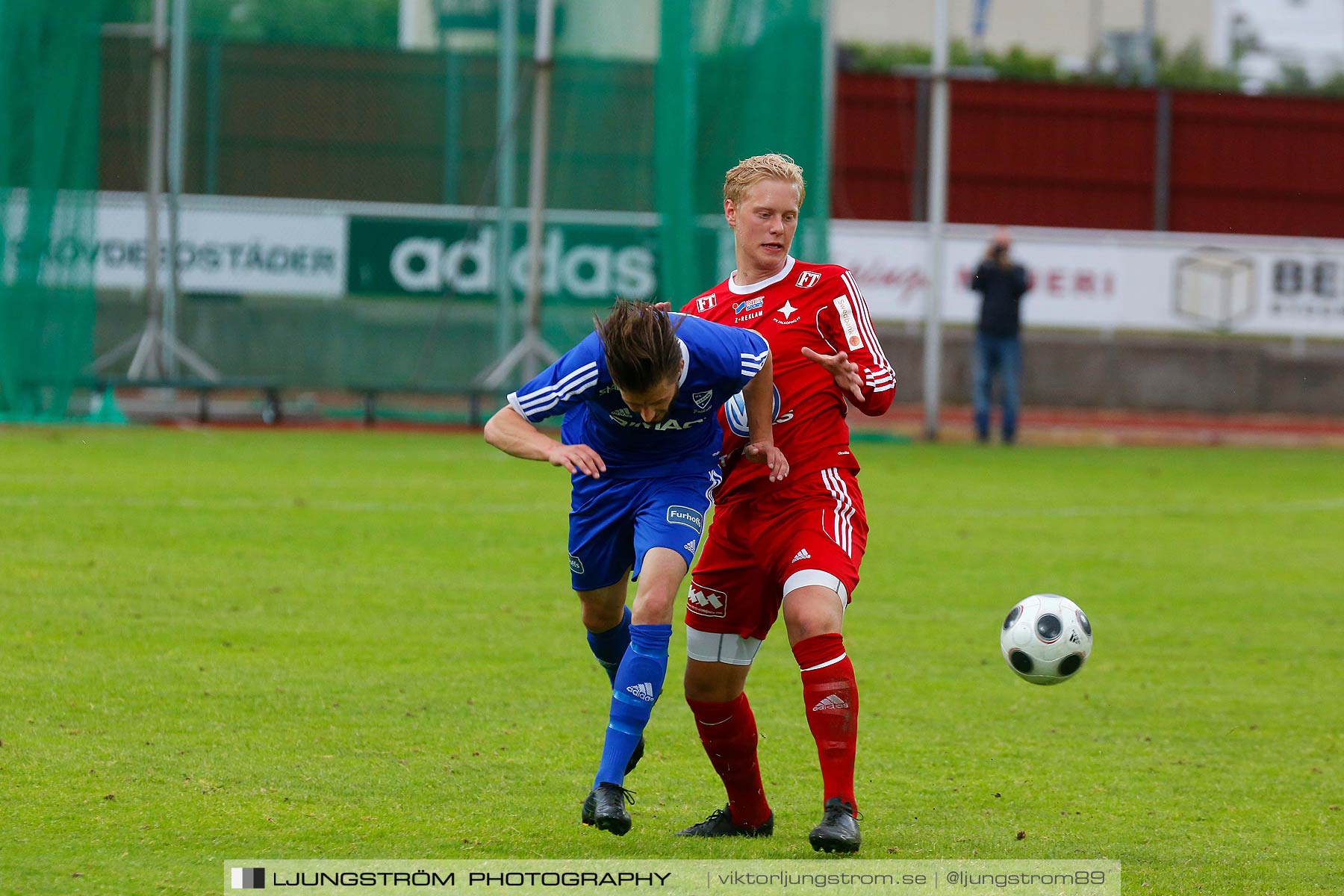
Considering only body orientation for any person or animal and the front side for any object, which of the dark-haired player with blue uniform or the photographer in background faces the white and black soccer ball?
the photographer in background

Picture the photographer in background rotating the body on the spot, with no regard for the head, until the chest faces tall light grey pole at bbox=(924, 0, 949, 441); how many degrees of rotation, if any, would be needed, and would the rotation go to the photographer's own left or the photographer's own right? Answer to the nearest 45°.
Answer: approximately 135° to the photographer's own right

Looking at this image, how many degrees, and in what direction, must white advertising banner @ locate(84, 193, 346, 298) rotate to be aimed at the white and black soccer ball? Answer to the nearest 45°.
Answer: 0° — it already faces it

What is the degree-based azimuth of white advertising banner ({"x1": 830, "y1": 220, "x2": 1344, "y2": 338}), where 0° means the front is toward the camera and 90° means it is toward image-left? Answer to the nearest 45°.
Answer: approximately 0°

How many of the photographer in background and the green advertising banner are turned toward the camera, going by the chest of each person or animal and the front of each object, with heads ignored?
2

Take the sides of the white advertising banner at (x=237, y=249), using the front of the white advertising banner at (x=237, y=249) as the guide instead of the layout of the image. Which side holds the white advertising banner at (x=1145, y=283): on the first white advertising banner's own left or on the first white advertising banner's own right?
on the first white advertising banner's own left

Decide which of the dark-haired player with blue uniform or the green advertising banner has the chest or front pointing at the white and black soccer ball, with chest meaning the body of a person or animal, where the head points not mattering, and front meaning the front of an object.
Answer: the green advertising banner
